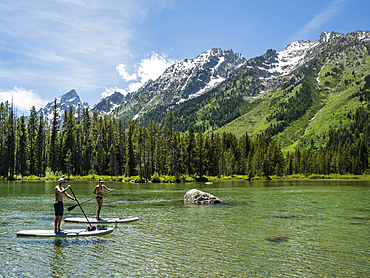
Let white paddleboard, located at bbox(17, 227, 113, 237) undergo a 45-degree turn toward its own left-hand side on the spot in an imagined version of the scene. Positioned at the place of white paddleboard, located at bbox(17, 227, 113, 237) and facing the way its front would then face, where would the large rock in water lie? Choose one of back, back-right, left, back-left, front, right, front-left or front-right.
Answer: front

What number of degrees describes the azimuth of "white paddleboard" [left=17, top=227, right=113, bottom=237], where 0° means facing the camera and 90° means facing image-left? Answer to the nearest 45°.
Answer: approximately 270°

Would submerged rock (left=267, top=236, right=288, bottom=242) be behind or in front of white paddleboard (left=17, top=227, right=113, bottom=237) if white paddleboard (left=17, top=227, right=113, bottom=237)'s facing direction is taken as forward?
in front
